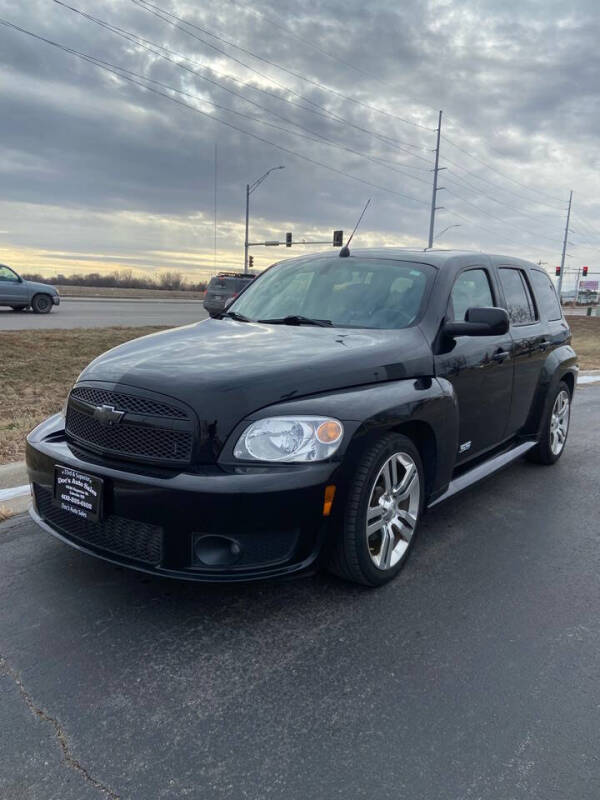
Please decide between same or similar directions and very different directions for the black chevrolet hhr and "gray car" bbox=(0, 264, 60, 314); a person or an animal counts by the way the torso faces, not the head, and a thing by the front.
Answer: very different directions

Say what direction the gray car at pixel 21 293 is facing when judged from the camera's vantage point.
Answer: facing to the right of the viewer

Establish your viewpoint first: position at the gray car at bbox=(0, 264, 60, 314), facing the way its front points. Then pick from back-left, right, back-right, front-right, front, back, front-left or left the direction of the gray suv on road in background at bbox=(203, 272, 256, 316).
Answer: front

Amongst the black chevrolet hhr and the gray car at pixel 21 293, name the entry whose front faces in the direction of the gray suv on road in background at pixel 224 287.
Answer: the gray car

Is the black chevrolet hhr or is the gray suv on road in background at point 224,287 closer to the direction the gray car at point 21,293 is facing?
the gray suv on road in background

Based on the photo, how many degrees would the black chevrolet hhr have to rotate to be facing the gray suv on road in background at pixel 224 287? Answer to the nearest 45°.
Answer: approximately 135° to its right

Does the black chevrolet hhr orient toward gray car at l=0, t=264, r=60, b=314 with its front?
no

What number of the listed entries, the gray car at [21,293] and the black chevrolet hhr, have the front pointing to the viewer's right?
1

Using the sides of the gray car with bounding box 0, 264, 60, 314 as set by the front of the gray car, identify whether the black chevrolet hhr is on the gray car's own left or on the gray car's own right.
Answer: on the gray car's own right

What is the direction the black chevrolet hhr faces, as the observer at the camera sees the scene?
facing the viewer and to the left of the viewer
